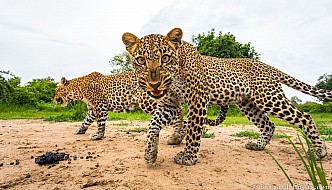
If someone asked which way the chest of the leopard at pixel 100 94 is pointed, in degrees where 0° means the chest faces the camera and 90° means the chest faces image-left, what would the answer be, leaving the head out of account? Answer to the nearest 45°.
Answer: approximately 90°

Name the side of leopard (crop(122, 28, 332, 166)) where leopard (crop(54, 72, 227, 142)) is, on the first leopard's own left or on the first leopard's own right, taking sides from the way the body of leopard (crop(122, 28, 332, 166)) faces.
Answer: on the first leopard's own right

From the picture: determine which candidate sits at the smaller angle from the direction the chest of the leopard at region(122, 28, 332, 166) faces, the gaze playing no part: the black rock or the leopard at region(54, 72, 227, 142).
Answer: the black rock

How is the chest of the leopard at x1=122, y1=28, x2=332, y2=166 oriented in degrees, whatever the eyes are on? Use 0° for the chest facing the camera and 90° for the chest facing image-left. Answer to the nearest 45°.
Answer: approximately 45°

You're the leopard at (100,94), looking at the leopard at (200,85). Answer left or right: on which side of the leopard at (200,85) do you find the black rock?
right

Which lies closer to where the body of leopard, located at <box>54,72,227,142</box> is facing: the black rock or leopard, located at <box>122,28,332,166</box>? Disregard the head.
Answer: the black rock

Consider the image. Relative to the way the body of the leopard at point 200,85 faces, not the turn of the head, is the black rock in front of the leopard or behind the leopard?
in front

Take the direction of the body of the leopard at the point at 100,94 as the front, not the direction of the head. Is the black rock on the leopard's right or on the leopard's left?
on the leopard's left
